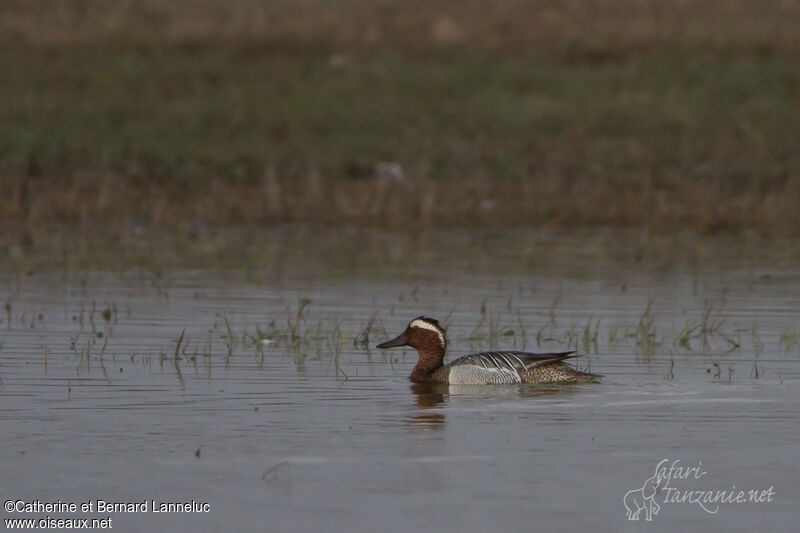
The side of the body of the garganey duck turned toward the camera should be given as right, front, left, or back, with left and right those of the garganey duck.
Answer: left
